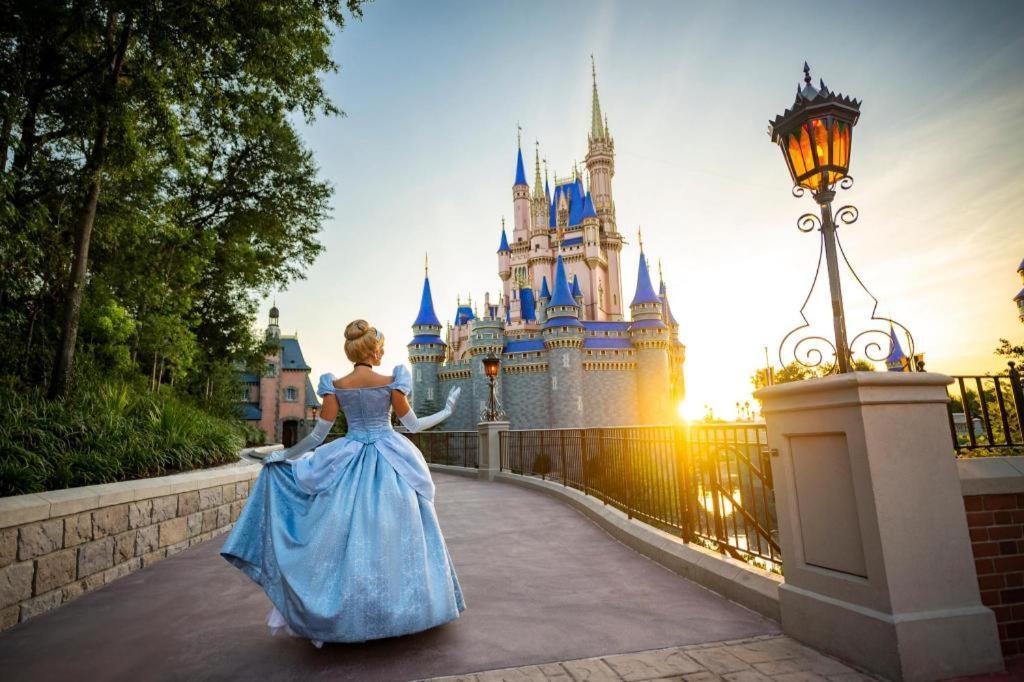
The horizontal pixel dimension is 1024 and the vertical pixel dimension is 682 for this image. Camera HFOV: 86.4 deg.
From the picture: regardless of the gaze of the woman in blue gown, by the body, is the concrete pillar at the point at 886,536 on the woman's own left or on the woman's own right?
on the woman's own right

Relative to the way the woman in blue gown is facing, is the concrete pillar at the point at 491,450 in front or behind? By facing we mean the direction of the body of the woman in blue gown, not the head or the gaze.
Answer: in front

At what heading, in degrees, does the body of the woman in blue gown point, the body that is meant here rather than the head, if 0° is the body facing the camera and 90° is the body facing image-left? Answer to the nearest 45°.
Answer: approximately 180°

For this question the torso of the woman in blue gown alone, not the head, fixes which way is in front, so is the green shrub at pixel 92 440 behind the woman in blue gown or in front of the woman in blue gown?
in front

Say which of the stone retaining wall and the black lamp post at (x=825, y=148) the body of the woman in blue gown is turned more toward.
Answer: the stone retaining wall

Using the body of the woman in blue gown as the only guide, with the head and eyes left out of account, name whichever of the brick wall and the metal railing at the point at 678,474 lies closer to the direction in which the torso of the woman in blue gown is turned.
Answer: the metal railing

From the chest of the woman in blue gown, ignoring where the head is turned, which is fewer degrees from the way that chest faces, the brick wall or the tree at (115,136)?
the tree

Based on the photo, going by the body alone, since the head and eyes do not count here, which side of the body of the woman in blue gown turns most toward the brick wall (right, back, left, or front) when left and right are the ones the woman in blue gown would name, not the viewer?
right

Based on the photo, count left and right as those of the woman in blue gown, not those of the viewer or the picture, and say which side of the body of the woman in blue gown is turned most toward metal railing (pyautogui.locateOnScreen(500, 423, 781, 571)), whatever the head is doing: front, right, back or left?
right

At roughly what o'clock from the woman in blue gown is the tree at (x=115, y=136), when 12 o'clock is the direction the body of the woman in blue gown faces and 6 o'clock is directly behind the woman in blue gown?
The tree is roughly at 11 o'clock from the woman in blue gown.

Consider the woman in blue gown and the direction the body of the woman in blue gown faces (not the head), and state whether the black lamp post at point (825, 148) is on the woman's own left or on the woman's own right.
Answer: on the woman's own right
